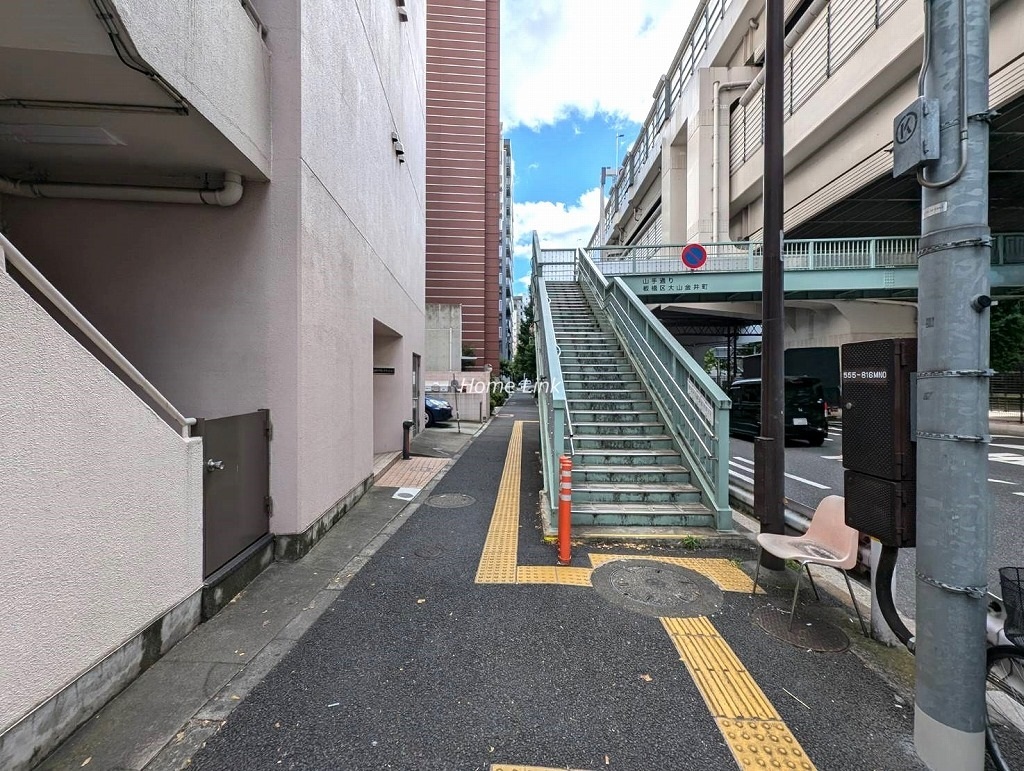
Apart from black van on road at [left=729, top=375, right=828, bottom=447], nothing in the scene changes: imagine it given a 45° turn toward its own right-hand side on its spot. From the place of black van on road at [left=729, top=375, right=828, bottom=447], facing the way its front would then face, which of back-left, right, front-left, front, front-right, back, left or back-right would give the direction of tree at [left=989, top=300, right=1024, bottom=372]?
front-right

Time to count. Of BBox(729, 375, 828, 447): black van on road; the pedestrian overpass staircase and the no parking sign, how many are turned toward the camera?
2

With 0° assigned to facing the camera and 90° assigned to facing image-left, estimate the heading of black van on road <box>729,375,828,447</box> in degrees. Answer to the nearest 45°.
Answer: approximately 135°

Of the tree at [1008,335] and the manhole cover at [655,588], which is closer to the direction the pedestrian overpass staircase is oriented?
the manhole cover

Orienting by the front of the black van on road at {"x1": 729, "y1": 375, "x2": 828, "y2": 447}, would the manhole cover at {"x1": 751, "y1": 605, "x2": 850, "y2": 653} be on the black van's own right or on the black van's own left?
on the black van's own left

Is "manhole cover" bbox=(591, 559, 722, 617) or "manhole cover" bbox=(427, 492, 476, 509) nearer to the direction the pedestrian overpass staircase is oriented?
the "manhole cover" bbox=(591, 559, 722, 617)

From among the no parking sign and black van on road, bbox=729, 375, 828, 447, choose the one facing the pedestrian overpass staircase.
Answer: the no parking sign

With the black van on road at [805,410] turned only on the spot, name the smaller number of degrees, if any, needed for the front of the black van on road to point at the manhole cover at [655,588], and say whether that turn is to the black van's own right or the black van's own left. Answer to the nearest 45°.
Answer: approximately 135° to the black van's own left

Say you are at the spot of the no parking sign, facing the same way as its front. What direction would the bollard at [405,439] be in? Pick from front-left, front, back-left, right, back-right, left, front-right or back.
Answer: front-right

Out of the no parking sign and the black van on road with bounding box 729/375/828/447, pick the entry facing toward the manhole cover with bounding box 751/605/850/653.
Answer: the no parking sign

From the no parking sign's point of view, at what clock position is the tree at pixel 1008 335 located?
The tree is roughly at 8 o'clock from the no parking sign.

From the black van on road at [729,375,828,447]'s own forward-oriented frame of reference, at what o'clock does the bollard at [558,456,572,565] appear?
The bollard is roughly at 8 o'clock from the black van on road.

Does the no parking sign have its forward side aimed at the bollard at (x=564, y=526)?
yes

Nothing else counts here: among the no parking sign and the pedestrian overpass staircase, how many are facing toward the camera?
2
